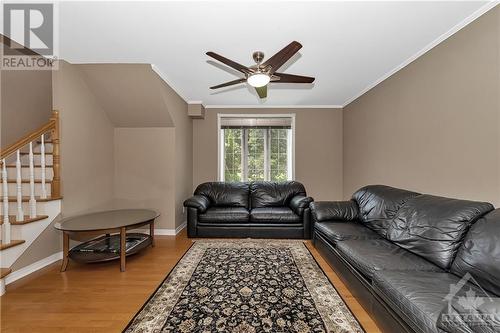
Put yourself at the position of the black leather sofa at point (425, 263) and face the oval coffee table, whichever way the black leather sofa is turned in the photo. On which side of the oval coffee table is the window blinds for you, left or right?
right

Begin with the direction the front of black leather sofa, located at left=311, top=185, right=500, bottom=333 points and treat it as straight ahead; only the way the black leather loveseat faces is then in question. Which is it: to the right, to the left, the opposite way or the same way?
to the left

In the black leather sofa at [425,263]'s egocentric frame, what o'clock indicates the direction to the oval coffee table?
The oval coffee table is roughly at 1 o'clock from the black leather sofa.

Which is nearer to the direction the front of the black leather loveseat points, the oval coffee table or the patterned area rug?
the patterned area rug

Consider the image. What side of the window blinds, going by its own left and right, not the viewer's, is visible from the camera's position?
front

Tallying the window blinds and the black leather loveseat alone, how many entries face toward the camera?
2

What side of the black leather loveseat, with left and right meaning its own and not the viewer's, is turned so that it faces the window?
back

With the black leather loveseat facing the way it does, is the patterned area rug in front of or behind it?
in front

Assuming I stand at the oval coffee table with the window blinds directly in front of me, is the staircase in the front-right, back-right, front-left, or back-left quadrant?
back-left

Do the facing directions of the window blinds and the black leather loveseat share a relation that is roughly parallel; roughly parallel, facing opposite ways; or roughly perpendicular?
roughly parallel

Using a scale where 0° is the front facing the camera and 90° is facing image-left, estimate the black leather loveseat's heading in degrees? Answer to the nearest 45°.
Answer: approximately 0°

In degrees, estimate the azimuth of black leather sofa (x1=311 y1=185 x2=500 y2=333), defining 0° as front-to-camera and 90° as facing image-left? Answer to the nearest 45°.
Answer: approximately 45°
